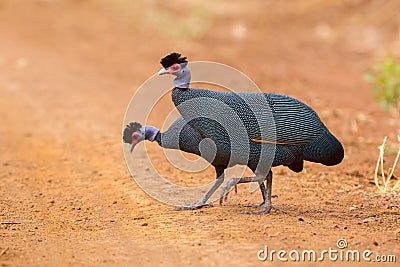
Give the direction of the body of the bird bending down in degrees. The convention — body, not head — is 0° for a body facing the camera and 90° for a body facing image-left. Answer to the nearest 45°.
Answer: approximately 90°

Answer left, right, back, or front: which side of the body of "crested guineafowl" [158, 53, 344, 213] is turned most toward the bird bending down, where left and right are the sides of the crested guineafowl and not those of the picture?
front

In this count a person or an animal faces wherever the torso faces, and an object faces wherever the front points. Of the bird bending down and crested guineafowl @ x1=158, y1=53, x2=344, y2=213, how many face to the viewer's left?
2

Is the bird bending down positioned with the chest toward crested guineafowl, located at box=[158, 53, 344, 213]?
no

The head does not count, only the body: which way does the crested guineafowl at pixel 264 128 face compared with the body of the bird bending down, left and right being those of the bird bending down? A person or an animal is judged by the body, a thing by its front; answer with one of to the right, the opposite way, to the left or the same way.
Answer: the same way

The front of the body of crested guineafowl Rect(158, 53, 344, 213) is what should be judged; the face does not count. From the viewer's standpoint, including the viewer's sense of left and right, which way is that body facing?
facing to the left of the viewer
